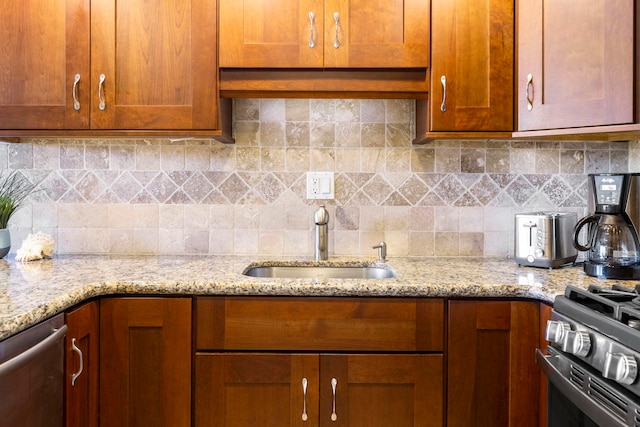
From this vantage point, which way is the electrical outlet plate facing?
toward the camera

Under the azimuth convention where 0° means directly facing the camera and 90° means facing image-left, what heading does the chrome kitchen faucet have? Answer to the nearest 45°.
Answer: approximately 0°

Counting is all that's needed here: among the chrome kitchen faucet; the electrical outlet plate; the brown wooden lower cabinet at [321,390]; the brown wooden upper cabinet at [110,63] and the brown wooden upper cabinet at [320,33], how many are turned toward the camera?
5

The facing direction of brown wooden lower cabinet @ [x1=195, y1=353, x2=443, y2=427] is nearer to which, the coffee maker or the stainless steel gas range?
the stainless steel gas range

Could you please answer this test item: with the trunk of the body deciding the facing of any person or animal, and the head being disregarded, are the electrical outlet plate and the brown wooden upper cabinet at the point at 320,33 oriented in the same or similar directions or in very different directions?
same or similar directions

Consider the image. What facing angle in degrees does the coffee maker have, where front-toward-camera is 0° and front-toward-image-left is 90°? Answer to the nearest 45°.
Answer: approximately 45°

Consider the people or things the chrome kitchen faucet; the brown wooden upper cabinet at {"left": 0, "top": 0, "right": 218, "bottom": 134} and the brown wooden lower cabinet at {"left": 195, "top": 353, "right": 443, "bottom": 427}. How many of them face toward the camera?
3

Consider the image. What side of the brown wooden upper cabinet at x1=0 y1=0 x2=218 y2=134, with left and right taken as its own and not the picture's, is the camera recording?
front

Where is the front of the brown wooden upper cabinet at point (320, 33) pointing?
toward the camera

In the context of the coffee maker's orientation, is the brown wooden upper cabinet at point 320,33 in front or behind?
in front

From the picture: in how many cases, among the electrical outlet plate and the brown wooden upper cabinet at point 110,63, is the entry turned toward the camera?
2

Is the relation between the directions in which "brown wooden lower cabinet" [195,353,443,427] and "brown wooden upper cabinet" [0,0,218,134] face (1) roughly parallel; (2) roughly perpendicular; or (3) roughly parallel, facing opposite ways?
roughly parallel

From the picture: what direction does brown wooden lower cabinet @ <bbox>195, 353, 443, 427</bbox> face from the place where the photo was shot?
facing the viewer

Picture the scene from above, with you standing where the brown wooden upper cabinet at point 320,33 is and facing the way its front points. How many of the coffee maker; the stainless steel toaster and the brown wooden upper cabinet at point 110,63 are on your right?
1

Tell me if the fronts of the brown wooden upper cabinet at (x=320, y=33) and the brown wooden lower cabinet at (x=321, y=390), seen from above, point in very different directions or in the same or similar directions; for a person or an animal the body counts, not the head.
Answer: same or similar directions

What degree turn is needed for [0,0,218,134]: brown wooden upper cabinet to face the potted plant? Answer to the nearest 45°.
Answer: approximately 135° to its right
